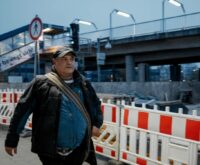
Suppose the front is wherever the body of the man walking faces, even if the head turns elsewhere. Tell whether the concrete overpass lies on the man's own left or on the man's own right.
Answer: on the man's own left

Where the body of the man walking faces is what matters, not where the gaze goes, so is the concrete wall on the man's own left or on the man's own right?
on the man's own left

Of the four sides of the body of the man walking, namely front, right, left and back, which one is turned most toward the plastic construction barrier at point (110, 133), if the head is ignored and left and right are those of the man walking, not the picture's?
left

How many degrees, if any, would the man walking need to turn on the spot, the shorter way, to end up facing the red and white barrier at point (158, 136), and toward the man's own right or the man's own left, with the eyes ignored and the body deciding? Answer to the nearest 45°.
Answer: approximately 90° to the man's own left

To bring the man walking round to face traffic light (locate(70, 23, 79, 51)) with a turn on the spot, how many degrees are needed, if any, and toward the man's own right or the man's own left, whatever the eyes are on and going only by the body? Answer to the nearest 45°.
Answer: approximately 135° to the man's own left

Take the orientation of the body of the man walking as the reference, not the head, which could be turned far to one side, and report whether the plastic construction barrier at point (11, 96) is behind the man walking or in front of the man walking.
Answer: behind

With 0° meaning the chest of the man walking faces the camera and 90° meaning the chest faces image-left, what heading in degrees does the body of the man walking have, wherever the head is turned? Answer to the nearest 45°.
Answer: approximately 315°

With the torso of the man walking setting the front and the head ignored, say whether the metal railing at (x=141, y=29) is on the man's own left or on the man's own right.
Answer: on the man's own left
